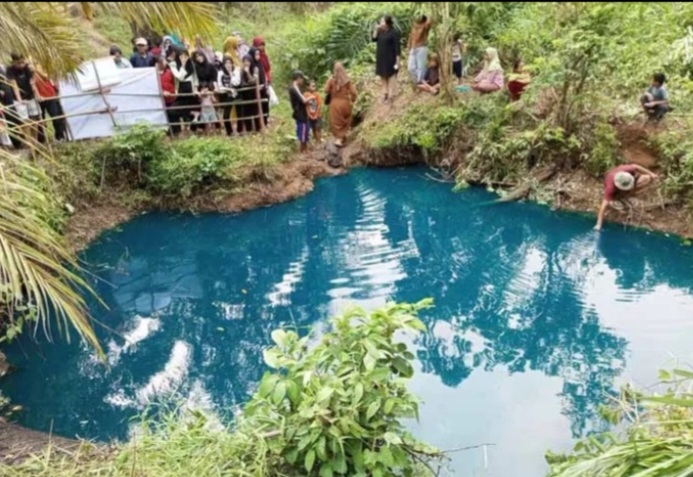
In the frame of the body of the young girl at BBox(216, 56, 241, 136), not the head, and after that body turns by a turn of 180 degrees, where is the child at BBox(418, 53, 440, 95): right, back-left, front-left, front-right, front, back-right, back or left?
right

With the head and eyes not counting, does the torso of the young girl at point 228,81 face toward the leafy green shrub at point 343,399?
yes

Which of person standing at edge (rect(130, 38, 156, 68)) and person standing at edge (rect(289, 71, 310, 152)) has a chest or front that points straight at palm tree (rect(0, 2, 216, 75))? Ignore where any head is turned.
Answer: person standing at edge (rect(130, 38, 156, 68))

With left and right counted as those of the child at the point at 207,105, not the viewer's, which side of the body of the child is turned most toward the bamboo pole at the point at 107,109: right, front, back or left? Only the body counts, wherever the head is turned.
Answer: right

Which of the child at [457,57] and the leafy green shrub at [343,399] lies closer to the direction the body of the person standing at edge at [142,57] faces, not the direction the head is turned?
the leafy green shrub

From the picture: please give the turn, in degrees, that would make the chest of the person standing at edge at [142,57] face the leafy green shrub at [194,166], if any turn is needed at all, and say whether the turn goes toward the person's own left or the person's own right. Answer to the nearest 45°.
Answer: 0° — they already face it

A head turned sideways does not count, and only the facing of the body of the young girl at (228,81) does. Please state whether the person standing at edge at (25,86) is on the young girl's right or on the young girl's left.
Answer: on the young girl's right

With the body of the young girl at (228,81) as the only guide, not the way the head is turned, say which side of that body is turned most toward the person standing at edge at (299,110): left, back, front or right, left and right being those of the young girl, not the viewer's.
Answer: left
